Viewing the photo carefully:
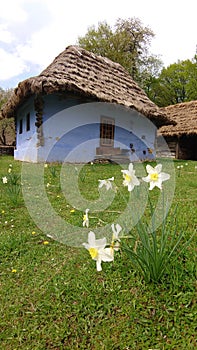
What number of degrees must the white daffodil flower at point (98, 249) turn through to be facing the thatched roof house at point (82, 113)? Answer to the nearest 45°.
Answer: approximately 135° to its right

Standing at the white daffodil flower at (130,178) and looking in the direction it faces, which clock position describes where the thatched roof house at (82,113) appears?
The thatched roof house is roughly at 4 o'clock from the white daffodil flower.

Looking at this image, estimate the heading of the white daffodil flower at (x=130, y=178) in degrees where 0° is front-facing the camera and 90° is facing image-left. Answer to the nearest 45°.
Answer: approximately 45°

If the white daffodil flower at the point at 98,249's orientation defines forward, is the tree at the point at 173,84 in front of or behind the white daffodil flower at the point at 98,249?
behind

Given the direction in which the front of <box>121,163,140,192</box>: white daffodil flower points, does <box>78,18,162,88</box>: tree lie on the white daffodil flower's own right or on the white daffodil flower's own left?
on the white daffodil flower's own right
